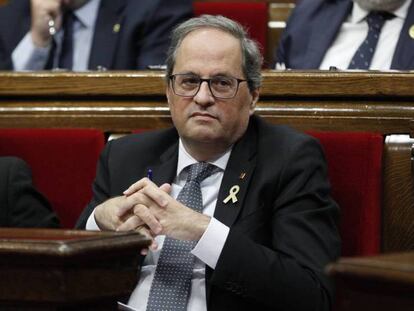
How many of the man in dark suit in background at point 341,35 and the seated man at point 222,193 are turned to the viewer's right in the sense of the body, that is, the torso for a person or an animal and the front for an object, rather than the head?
0

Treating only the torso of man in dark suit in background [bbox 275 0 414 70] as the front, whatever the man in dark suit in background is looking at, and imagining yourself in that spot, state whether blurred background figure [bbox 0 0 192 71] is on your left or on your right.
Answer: on your right

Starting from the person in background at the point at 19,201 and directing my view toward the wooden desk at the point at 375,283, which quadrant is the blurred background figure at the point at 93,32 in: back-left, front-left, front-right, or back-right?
back-left

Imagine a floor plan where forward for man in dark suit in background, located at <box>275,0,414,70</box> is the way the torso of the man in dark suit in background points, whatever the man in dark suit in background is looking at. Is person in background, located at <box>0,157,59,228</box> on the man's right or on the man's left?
on the man's right

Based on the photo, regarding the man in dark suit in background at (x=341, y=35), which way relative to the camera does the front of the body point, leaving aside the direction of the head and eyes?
toward the camera
